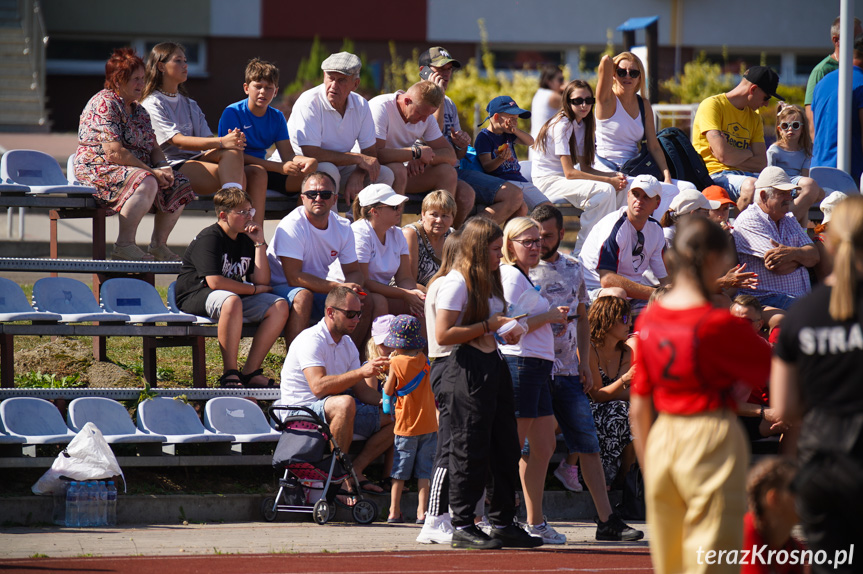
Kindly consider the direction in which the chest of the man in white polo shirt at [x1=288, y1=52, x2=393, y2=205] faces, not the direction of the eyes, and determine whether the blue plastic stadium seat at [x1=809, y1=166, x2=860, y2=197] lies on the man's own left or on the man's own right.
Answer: on the man's own left

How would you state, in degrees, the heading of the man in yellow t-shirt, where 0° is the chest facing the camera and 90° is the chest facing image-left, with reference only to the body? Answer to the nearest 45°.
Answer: approximately 315°

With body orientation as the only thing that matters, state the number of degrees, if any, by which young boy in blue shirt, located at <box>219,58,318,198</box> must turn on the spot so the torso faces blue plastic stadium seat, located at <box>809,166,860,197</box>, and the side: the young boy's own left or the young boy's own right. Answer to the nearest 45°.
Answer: approximately 45° to the young boy's own left

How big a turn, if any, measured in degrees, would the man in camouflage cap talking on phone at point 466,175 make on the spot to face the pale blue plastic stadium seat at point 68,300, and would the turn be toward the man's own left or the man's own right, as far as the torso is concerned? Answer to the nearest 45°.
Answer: approximately 90° to the man's own right

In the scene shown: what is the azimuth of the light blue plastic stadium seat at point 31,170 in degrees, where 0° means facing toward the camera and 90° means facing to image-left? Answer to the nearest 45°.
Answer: approximately 315°

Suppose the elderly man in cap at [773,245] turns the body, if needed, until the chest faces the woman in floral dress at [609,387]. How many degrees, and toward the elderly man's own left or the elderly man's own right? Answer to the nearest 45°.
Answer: approximately 90° to the elderly man's own right

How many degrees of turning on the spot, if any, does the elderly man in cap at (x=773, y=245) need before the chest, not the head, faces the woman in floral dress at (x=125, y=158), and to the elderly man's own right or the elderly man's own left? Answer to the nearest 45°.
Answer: approximately 135° to the elderly man's own right

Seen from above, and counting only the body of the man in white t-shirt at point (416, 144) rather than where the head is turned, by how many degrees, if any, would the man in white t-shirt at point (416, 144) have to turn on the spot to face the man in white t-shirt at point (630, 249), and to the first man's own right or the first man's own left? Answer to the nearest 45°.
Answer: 0° — they already face them

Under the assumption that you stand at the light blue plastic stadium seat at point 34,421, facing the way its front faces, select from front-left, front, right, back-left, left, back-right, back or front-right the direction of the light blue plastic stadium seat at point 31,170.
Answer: back-left
